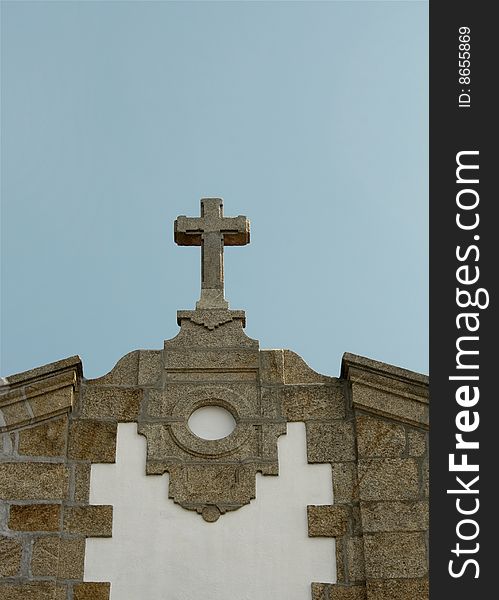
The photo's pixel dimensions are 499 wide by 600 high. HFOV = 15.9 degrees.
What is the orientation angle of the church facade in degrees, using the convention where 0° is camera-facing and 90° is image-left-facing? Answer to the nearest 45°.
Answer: approximately 0°
